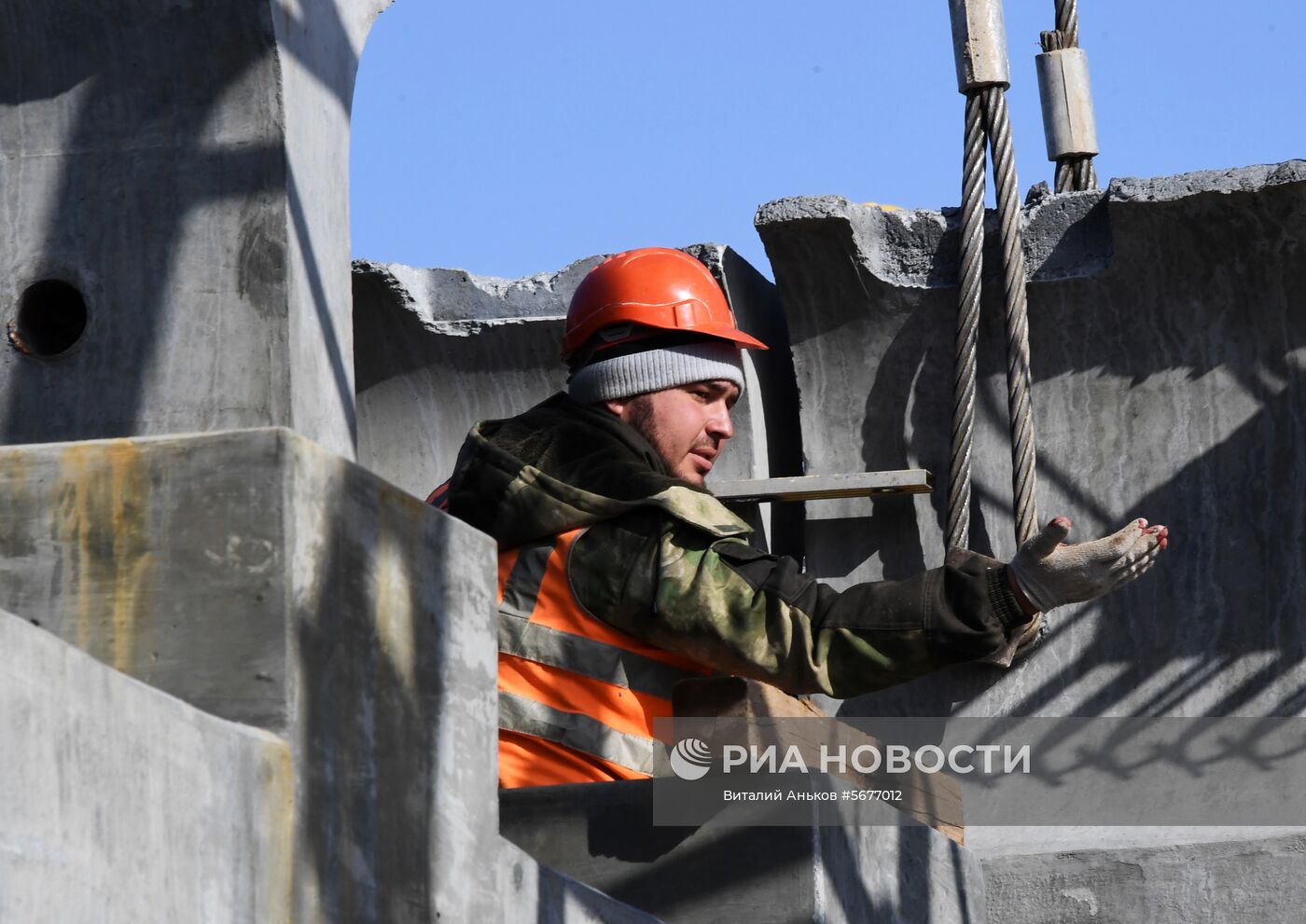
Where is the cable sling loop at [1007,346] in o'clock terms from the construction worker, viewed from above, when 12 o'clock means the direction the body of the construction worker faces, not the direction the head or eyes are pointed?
The cable sling loop is roughly at 11 o'clock from the construction worker.

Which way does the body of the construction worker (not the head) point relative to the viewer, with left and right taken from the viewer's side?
facing away from the viewer and to the right of the viewer

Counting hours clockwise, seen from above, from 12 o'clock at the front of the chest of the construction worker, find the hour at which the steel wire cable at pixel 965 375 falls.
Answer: The steel wire cable is roughly at 11 o'clock from the construction worker.

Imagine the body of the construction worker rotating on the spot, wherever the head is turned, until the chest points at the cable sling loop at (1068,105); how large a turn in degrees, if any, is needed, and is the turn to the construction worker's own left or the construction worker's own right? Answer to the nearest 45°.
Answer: approximately 45° to the construction worker's own left

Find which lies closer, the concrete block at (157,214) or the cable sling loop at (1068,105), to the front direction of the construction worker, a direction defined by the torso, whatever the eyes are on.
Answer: the cable sling loop

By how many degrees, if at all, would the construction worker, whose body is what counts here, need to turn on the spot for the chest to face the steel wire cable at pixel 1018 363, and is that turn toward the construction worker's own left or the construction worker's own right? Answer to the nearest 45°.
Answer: approximately 45° to the construction worker's own left

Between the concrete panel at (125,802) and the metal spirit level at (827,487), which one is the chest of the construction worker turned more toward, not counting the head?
the metal spirit level

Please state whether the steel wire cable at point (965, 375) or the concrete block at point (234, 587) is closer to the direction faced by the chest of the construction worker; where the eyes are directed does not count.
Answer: the steel wire cable
